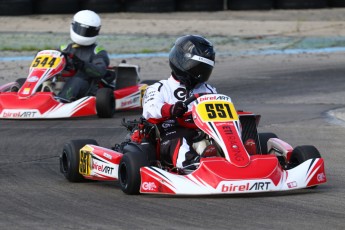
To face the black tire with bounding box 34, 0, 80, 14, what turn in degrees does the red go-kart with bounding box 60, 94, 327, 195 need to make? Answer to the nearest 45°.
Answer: approximately 135° to its left

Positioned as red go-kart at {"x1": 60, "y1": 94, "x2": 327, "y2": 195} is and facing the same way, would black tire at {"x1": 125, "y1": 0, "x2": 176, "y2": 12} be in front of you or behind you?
behind

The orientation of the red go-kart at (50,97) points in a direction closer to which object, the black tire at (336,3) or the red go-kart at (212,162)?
the red go-kart

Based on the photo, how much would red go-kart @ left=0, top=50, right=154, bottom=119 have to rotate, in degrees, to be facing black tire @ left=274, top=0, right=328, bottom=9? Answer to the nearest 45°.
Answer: approximately 180°

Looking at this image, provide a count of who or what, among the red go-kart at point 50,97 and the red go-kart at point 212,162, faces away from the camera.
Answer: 0

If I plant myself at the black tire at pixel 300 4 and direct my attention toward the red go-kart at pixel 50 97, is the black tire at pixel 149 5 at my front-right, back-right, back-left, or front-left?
front-right

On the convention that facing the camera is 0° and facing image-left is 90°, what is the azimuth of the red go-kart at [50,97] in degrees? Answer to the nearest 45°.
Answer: approximately 45°

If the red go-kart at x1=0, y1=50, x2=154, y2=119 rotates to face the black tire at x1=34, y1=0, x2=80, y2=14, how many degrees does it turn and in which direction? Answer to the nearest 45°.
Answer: approximately 135° to its right
